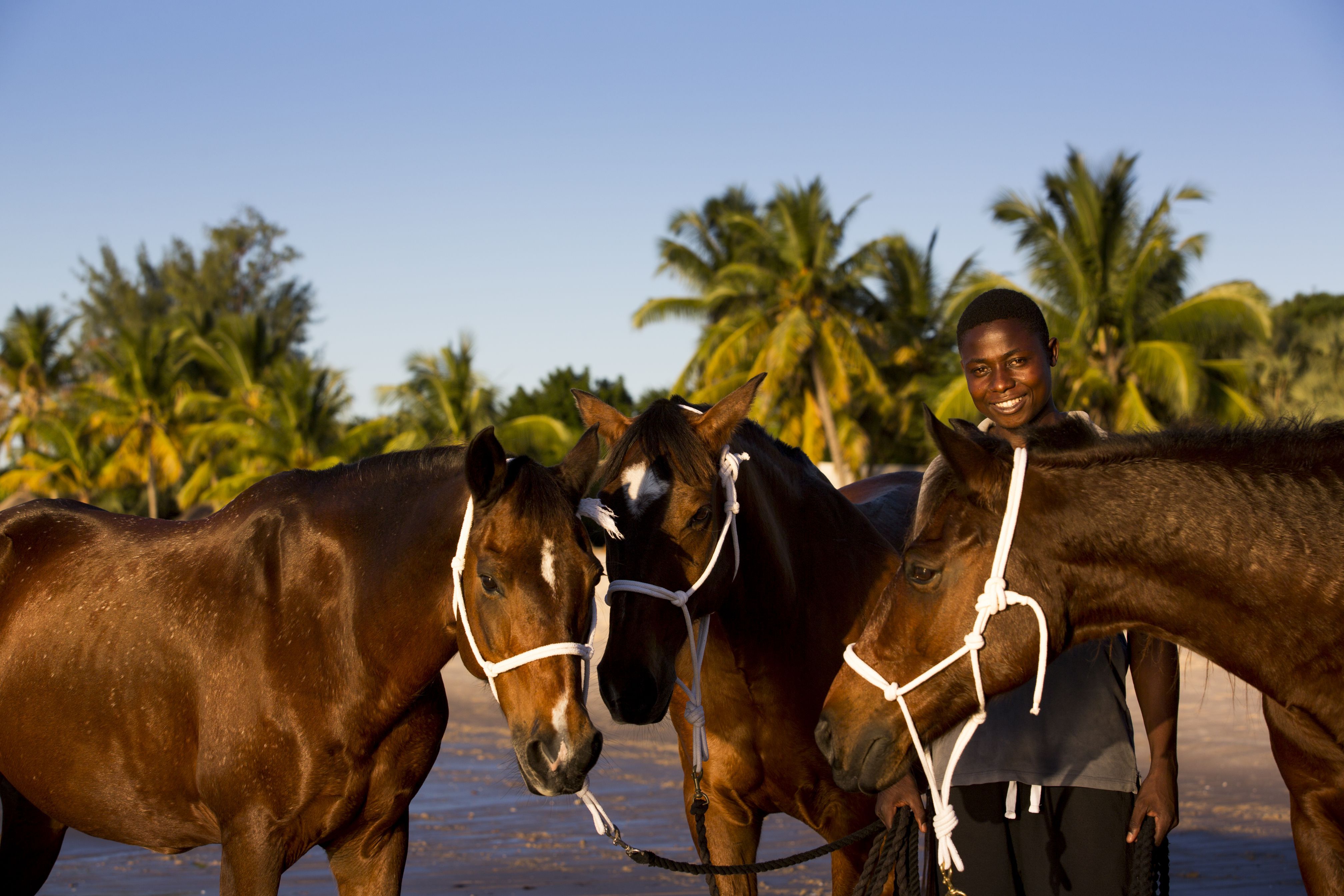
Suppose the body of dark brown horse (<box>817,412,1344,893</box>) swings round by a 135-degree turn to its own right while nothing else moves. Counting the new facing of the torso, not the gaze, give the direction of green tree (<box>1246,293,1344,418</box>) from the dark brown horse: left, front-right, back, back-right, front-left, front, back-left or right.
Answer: front-left

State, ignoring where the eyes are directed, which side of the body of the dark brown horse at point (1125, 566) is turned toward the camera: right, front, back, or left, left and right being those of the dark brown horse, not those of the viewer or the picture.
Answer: left

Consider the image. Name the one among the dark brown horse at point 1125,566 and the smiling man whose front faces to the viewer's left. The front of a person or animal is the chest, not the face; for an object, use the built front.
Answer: the dark brown horse

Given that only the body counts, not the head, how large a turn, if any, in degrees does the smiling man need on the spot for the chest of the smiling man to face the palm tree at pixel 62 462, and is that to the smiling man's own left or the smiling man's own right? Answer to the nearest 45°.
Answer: approximately 135° to the smiling man's own right

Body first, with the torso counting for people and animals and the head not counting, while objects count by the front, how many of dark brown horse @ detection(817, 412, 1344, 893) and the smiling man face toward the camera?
1

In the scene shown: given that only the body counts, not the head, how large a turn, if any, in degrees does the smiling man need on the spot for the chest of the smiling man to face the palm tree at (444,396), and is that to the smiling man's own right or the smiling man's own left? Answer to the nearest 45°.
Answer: approximately 135° to the smiling man's own right

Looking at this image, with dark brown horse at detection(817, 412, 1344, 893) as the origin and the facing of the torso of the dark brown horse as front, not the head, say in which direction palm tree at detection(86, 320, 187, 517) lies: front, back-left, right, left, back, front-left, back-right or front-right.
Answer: front-right

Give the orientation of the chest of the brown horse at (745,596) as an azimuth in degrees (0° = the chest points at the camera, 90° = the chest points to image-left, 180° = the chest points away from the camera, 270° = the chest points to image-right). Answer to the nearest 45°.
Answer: approximately 45°

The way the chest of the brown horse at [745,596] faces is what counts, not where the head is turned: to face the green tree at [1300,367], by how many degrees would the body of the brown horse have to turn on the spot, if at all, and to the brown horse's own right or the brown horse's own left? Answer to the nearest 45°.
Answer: approximately 180°

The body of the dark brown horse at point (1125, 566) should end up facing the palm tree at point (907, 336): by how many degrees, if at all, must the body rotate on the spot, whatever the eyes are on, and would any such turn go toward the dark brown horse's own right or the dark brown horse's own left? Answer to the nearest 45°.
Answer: approximately 90° to the dark brown horse's own right

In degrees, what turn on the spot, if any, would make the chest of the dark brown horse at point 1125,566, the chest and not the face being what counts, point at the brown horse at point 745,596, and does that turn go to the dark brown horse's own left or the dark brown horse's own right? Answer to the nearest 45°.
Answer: approximately 45° to the dark brown horse's own right

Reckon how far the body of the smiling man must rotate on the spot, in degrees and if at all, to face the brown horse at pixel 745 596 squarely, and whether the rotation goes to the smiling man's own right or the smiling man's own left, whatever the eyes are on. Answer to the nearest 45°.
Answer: approximately 135° to the smiling man's own right

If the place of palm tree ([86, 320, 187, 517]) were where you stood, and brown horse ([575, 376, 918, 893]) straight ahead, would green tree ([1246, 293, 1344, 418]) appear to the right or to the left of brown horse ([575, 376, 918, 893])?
left

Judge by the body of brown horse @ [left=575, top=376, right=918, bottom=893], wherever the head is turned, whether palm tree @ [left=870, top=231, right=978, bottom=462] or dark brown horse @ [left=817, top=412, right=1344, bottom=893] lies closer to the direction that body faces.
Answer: the dark brown horse

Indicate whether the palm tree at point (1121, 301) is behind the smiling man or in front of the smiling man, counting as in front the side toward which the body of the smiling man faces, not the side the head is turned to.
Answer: behind
